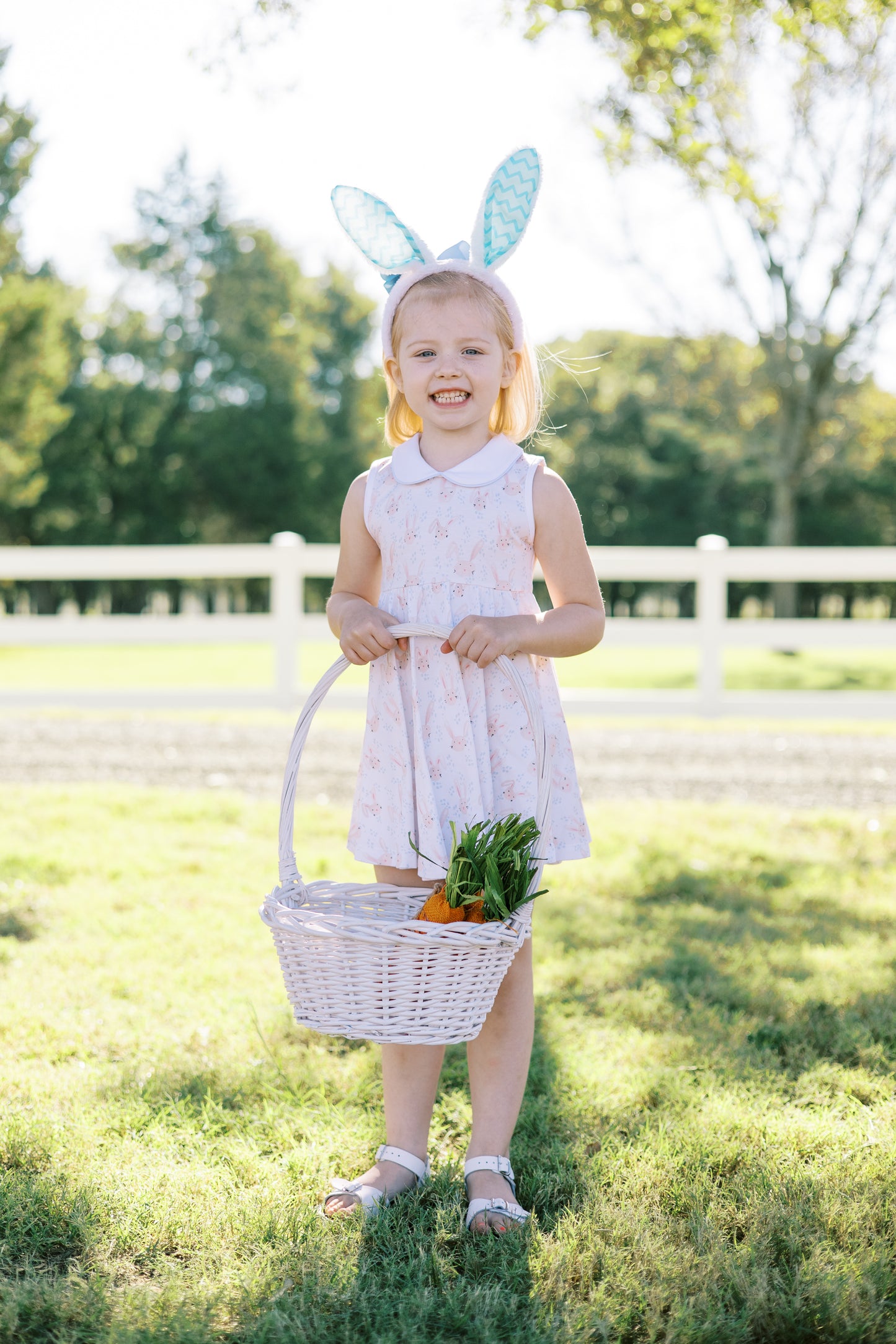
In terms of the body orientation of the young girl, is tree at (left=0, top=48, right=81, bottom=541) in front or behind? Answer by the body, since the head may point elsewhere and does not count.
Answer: behind

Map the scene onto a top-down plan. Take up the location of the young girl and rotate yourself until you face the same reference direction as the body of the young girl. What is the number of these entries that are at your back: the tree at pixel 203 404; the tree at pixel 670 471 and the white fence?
3

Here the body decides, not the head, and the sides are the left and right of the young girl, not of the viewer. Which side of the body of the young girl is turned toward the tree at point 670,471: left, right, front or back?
back

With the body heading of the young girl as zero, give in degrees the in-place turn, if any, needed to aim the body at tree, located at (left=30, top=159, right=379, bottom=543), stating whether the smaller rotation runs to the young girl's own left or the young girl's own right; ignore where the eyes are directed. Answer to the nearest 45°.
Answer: approximately 180°

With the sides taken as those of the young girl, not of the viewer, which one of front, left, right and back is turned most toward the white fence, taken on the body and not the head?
back

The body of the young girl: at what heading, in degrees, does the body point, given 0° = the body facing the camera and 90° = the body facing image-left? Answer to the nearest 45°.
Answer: approximately 0°
